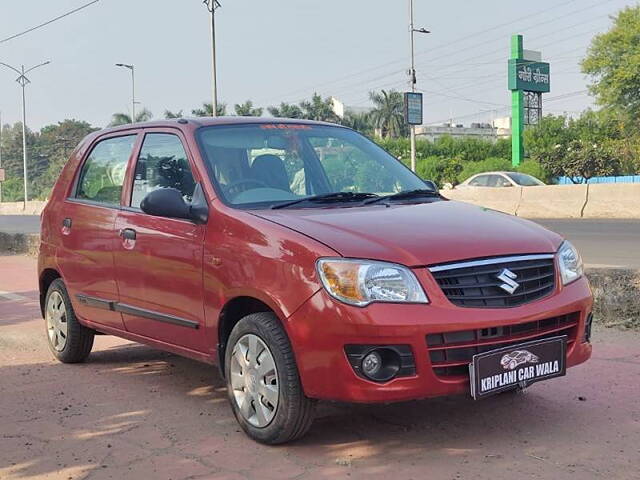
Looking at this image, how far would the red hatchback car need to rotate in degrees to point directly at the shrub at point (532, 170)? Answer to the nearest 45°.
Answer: approximately 135° to its left

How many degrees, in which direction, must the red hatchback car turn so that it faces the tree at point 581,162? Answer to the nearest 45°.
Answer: approximately 135° to its left

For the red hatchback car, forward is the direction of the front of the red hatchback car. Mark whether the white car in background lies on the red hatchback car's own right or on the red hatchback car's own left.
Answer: on the red hatchback car's own left

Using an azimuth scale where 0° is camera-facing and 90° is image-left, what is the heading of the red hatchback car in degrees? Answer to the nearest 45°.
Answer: approximately 315°

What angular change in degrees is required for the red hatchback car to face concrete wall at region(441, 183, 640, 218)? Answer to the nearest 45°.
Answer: approximately 135° to its left

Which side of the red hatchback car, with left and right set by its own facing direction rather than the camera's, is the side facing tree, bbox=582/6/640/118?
left
